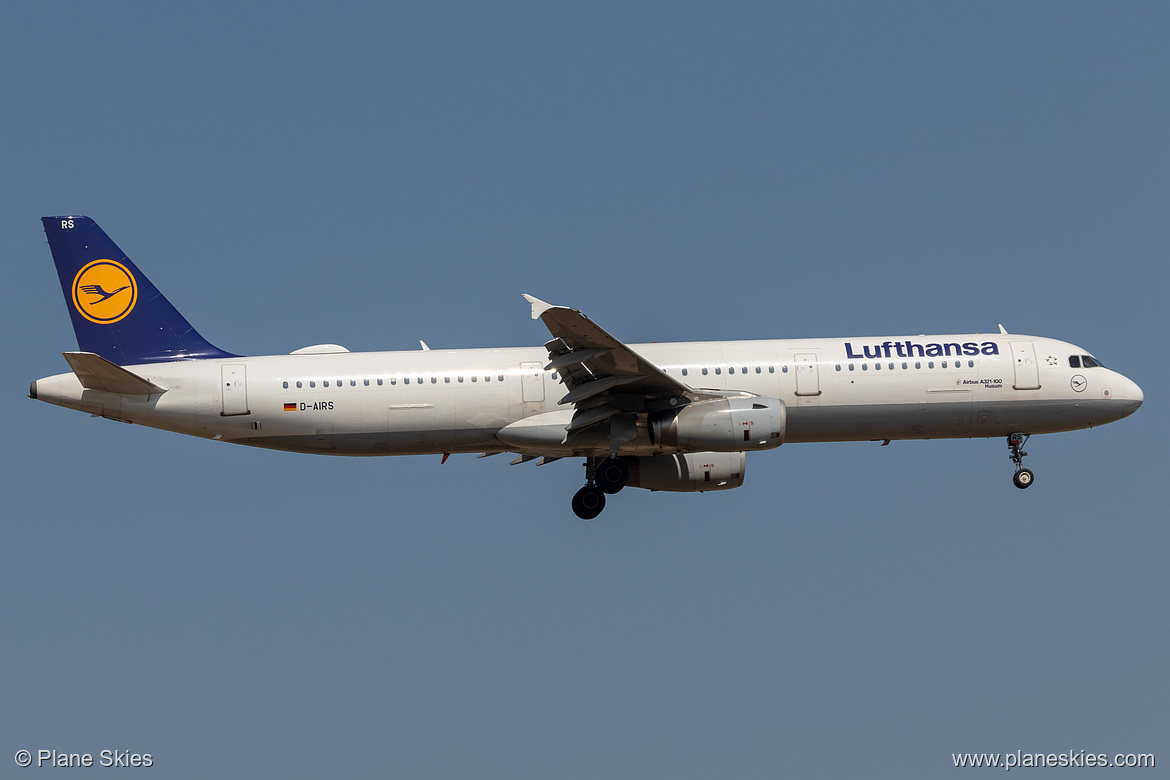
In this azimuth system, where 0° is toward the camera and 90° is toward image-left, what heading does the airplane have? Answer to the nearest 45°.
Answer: approximately 270°
